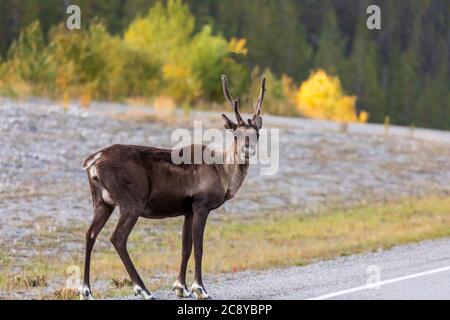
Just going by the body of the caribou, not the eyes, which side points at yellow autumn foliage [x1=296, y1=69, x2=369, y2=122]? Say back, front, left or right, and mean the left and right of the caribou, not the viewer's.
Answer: left

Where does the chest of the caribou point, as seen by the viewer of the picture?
to the viewer's right
